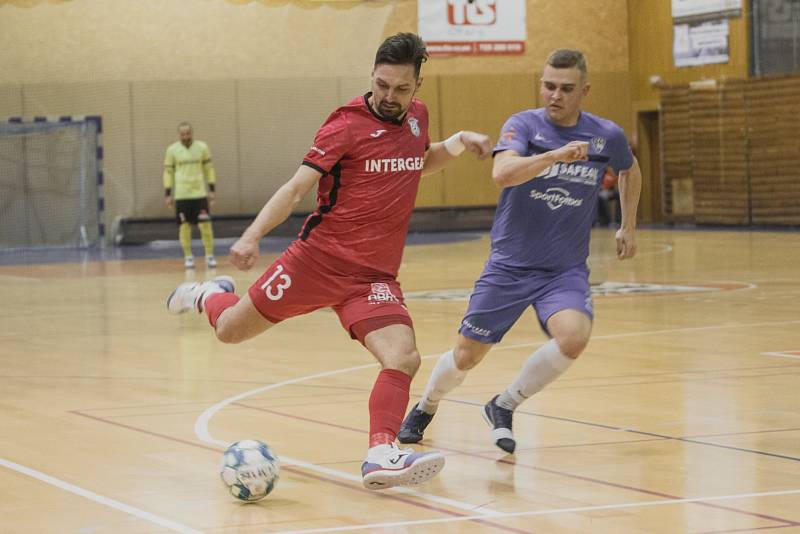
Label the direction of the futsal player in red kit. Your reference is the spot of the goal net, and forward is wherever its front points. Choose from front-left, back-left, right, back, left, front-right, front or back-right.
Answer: front

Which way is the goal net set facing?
toward the camera

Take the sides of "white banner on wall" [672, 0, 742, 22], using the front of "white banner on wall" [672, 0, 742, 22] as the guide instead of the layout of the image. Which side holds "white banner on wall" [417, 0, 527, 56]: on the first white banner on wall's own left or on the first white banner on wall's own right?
on the first white banner on wall's own right

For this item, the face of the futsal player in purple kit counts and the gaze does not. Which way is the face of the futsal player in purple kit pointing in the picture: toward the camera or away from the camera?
toward the camera

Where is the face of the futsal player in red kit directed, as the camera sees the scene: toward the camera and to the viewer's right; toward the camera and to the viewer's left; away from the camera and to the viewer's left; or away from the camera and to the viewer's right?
toward the camera and to the viewer's left

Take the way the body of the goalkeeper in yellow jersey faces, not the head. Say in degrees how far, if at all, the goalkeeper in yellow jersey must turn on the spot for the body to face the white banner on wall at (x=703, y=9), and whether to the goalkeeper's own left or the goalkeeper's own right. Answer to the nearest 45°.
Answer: approximately 135° to the goalkeeper's own left

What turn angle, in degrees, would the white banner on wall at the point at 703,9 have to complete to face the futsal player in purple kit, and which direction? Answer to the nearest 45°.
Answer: approximately 45° to its left

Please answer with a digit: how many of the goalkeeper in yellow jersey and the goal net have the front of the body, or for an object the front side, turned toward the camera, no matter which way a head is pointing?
2

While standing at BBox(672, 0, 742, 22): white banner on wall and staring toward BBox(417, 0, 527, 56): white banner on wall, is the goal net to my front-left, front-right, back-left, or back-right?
front-left

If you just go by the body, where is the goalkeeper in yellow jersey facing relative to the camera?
toward the camera
